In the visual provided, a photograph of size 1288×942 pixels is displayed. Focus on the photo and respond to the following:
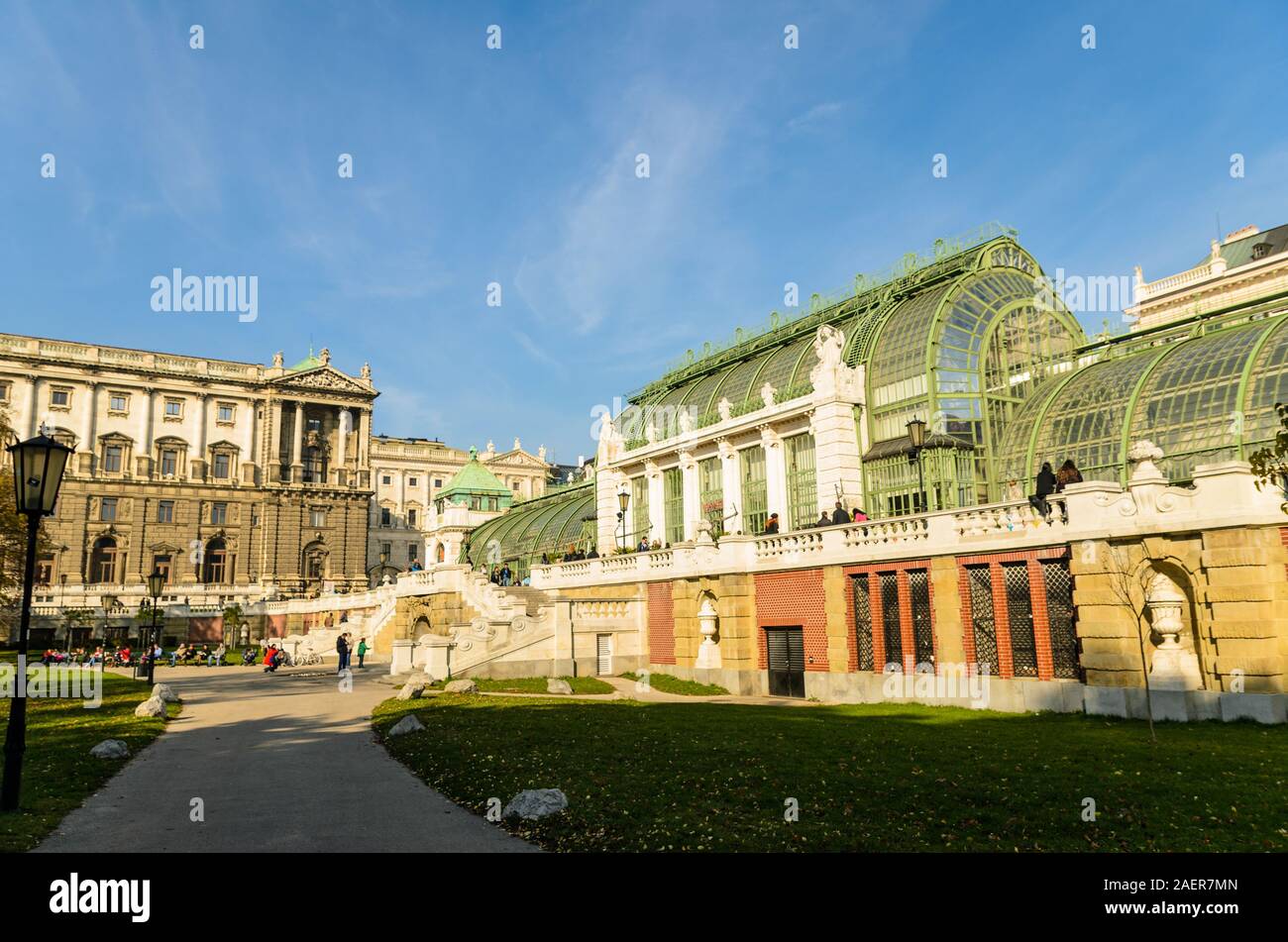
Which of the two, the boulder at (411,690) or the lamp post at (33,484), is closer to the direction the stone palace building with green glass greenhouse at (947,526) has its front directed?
the lamp post

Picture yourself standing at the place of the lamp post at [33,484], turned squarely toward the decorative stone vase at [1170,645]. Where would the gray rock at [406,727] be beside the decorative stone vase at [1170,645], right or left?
left

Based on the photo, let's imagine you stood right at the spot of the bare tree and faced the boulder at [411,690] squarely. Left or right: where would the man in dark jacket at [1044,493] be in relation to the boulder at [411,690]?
right

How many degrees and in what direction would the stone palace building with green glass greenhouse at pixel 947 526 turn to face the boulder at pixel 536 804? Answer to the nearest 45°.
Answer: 0° — it already faces it

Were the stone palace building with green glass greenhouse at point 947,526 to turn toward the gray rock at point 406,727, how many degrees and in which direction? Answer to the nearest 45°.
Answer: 0° — it already faces it

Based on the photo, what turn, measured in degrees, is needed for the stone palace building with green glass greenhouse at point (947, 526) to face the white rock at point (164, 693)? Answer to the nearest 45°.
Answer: approximately 45° to its right
